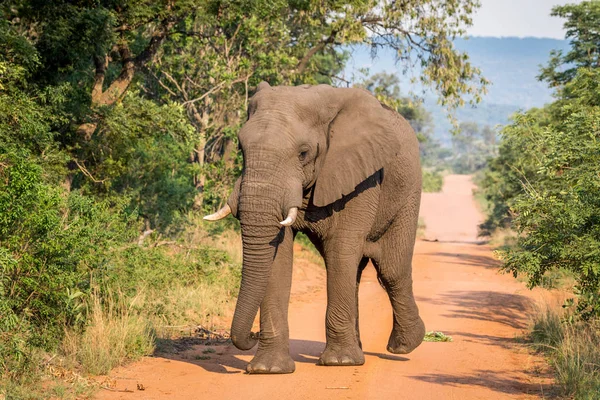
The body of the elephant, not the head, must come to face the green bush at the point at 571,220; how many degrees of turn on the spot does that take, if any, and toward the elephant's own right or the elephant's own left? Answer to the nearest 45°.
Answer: approximately 135° to the elephant's own left

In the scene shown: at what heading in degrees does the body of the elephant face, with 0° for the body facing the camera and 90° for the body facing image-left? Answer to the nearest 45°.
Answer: approximately 45°

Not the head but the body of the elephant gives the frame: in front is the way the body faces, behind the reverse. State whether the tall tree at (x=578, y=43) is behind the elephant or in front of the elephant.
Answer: behind
